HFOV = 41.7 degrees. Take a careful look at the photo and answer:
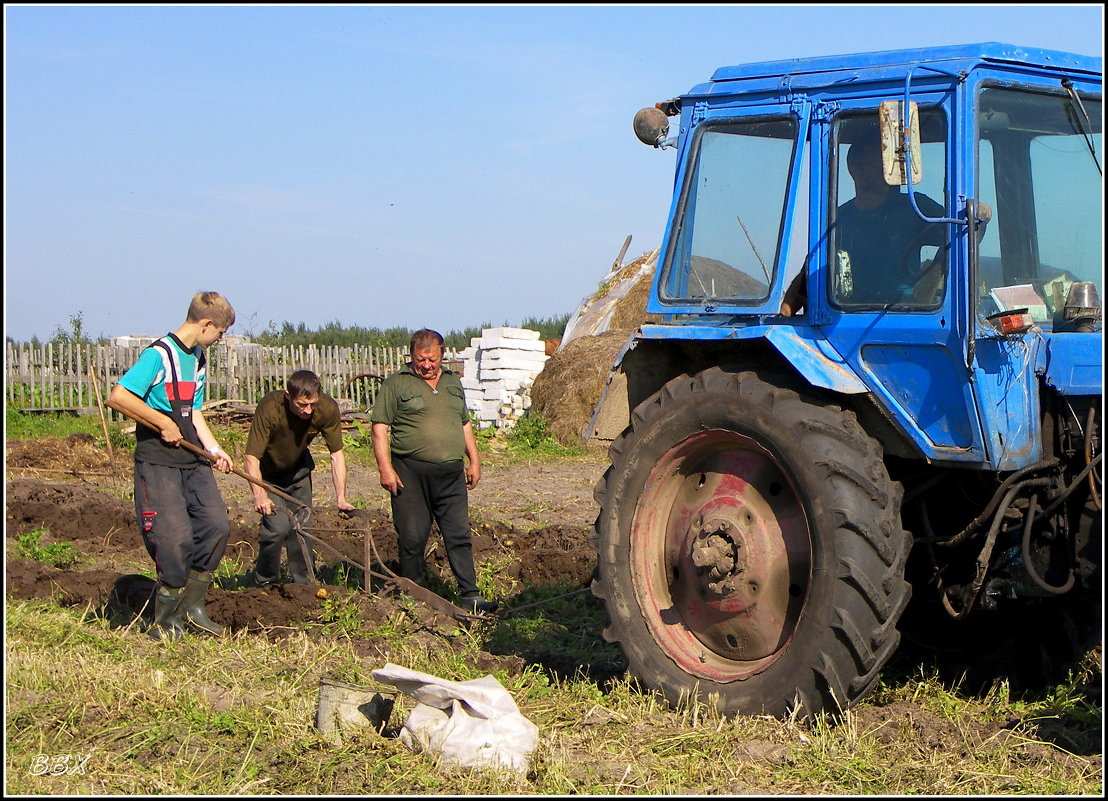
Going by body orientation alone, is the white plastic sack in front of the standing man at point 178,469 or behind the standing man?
in front

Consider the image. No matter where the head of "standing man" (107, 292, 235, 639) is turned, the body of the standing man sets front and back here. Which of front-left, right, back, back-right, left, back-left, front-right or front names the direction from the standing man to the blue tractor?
front

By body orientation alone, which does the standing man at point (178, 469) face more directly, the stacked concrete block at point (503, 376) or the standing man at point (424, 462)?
the standing man

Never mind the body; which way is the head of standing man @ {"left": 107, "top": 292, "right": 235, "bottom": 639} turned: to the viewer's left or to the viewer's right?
to the viewer's right

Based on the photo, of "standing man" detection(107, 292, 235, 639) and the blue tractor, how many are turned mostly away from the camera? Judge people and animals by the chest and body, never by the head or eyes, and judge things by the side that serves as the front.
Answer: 0

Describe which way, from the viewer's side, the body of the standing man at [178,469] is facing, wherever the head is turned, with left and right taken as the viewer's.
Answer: facing the viewer and to the right of the viewer

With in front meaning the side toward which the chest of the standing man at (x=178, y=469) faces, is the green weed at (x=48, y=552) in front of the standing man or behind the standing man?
behind

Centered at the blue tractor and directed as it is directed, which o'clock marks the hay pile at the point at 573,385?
The hay pile is roughly at 7 o'clock from the blue tractor.

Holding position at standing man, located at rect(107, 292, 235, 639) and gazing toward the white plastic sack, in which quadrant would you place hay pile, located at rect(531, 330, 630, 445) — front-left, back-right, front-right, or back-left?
back-left

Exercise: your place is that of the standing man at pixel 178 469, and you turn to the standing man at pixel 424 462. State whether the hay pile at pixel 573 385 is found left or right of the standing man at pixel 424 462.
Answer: left

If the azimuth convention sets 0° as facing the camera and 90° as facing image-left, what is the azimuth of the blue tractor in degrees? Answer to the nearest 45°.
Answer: approximately 315°

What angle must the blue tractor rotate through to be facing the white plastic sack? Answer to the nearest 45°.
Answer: approximately 90° to its right

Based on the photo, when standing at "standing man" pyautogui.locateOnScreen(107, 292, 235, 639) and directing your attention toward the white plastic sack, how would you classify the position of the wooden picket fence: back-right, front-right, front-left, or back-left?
back-left
